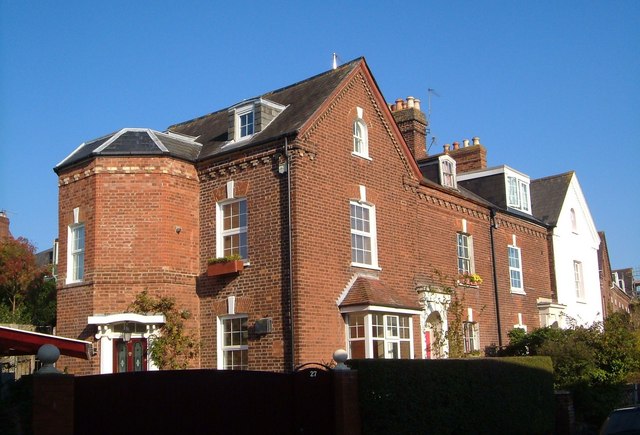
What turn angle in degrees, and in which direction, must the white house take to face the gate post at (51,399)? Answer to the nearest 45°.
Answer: approximately 45° to its right

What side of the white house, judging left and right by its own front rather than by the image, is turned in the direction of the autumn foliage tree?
right

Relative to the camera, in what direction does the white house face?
facing the viewer and to the right of the viewer

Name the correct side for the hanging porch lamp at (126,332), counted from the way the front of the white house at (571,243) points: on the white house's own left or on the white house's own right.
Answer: on the white house's own right

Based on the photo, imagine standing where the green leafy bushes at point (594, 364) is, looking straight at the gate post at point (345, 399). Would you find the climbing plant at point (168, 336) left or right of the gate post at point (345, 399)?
right

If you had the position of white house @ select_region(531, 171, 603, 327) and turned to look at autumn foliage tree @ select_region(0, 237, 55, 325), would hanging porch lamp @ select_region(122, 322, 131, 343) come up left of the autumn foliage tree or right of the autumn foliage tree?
left
